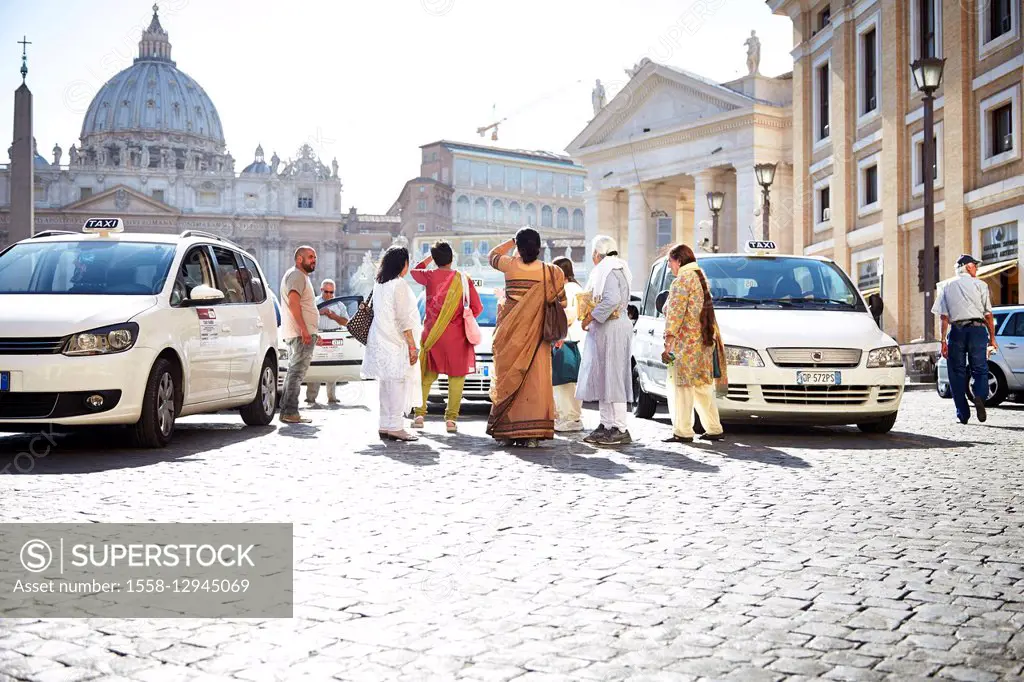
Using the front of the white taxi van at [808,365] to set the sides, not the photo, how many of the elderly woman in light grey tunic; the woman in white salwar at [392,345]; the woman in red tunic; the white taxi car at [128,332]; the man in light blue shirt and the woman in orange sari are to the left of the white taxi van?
1

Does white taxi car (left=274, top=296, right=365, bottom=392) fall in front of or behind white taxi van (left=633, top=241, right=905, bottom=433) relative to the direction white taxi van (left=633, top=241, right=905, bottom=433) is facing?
behind

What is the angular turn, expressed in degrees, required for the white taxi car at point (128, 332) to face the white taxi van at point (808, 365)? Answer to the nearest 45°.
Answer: approximately 135° to its left

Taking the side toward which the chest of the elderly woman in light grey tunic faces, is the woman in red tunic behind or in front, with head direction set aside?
in front

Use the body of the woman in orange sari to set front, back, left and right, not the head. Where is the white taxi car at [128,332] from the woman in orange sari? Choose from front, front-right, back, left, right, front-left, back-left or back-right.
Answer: left

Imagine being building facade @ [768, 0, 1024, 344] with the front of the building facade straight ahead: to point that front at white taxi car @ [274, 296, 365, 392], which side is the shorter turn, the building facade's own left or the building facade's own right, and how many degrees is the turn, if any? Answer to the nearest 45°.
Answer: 0° — it already faces it

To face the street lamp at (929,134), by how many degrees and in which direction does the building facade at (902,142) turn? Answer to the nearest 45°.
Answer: approximately 45° to its left

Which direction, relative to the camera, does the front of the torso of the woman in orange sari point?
away from the camera

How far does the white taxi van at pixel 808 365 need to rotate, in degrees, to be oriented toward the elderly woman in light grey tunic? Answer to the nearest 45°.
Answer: approximately 90° to its right

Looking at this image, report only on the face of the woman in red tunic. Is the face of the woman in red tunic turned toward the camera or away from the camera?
away from the camera

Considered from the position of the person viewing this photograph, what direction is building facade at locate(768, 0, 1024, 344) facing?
facing the viewer and to the left of the viewer
